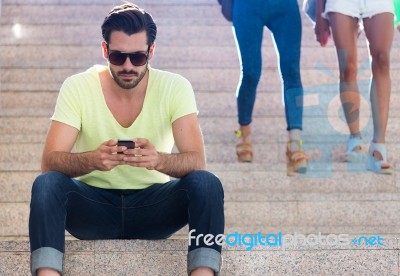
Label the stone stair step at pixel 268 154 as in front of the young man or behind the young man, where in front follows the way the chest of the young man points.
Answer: behind

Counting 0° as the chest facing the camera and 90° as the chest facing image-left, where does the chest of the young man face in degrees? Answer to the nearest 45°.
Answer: approximately 0°

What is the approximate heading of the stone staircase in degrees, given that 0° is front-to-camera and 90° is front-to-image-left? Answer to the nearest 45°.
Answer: approximately 0°
